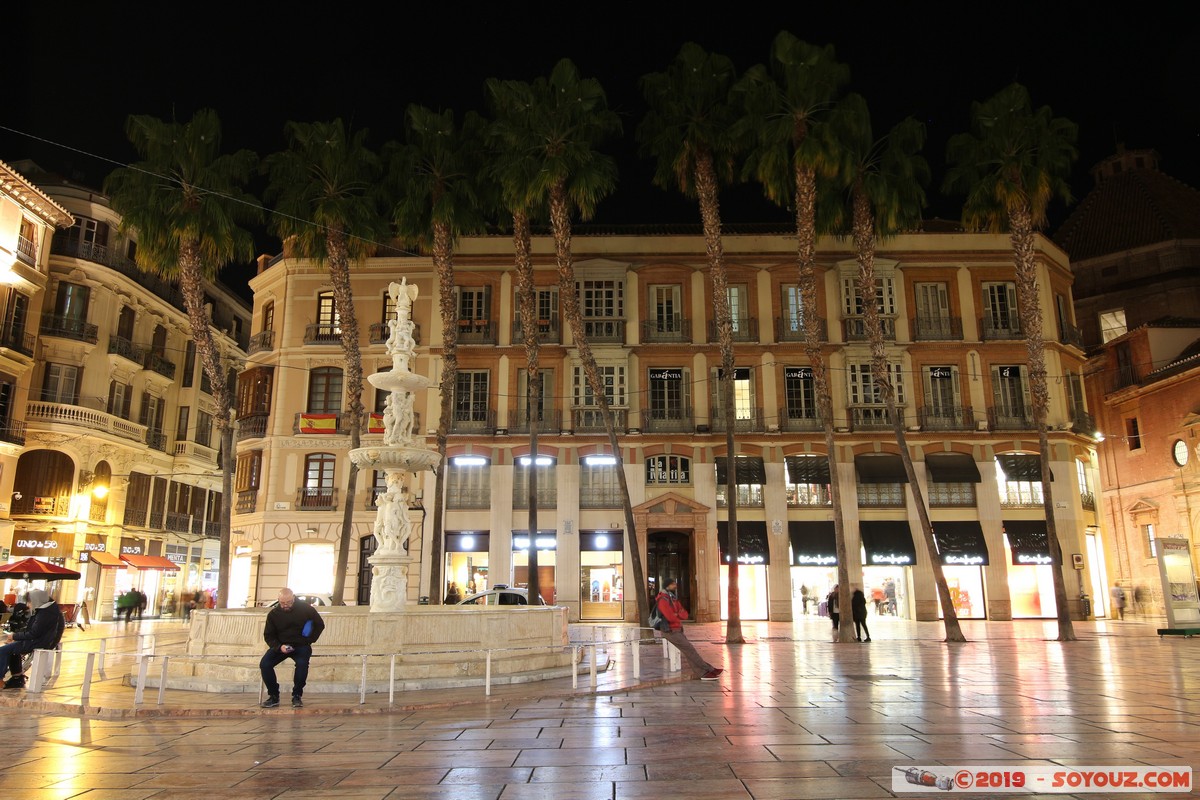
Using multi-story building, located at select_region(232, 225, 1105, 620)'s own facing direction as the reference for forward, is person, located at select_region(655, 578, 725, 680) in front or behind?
in front

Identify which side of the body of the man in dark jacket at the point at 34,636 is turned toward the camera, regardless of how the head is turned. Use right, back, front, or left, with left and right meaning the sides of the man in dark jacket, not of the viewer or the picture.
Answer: left

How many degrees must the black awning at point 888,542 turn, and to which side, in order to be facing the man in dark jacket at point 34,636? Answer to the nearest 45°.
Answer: approximately 45° to its right

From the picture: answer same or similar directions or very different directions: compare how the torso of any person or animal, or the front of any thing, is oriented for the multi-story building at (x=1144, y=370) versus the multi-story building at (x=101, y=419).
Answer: very different directions

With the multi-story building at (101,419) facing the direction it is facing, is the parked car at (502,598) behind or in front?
in front

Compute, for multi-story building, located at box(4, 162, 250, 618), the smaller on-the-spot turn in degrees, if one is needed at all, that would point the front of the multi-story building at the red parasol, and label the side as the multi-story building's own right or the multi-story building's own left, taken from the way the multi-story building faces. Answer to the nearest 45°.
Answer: approximately 45° to the multi-story building's own right

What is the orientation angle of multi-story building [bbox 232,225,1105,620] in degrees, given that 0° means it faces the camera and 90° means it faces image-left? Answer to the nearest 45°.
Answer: approximately 0°

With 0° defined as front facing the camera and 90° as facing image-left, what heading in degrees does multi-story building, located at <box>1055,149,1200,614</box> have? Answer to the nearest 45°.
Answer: approximately 45°

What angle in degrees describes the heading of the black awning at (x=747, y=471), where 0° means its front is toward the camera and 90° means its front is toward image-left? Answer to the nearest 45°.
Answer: approximately 0°

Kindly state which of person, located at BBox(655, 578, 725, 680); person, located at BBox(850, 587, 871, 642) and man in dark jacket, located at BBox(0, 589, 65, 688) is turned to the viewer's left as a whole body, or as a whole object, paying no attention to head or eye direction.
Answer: the man in dark jacket

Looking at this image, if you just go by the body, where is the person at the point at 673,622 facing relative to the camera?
to the viewer's right

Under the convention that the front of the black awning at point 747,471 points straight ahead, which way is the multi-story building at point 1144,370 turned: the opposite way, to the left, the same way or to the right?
to the right

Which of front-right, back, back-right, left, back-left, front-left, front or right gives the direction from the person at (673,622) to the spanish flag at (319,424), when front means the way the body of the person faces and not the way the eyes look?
back-left

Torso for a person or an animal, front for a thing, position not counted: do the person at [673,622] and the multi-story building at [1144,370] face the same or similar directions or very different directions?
very different directions
